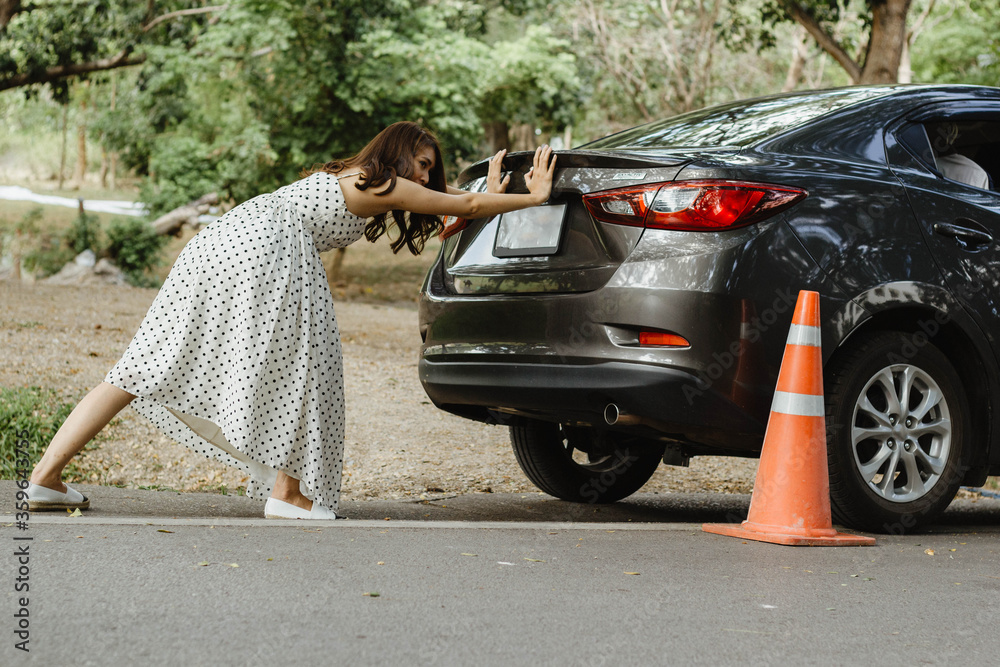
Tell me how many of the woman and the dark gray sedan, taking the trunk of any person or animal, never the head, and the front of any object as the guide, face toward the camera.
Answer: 0

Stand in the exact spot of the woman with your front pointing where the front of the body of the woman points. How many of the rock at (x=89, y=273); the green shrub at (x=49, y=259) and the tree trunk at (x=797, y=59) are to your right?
0

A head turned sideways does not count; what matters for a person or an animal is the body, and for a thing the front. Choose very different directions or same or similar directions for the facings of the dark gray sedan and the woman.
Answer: same or similar directions

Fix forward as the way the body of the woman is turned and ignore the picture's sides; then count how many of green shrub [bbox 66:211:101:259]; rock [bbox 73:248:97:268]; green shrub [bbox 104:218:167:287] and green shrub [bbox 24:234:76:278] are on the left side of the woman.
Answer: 4

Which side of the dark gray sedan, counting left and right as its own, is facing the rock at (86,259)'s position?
left

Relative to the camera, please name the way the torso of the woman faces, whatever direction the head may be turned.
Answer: to the viewer's right

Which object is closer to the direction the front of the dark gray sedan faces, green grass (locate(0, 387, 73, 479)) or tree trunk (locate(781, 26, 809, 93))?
the tree trunk

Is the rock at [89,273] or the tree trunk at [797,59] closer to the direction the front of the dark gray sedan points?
the tree trunk

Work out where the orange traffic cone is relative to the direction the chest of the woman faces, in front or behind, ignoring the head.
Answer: in front

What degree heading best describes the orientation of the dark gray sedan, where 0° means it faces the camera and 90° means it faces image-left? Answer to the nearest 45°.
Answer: approximately 225°

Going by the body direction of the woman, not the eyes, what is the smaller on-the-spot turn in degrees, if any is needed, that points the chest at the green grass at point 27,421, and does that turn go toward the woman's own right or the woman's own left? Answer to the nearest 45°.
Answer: approximately 135° to the woman's own left

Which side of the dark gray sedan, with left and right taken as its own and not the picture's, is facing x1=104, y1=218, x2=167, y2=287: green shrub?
left

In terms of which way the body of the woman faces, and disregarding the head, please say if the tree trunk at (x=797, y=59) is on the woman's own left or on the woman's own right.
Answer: on the woman's own left

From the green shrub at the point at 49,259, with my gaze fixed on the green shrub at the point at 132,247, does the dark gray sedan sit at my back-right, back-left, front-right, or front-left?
front-right

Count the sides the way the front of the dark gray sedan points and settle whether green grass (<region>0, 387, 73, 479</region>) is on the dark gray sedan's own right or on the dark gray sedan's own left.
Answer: on the dark gray sedan's own left

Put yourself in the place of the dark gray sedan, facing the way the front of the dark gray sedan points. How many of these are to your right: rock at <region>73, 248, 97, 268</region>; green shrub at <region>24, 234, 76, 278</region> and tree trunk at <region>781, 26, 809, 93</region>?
0

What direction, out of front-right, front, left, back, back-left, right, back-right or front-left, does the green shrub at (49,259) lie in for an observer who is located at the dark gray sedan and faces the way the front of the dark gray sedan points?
left
